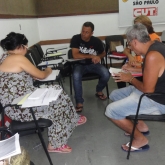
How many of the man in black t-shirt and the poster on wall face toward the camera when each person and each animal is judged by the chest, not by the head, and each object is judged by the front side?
2

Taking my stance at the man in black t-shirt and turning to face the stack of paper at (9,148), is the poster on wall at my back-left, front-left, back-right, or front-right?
back-left

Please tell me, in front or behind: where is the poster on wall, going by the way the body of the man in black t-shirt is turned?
behind

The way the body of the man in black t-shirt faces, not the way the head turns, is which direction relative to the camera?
toward the camera

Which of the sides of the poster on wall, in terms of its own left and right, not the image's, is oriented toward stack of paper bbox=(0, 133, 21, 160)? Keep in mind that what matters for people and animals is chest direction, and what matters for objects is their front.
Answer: front

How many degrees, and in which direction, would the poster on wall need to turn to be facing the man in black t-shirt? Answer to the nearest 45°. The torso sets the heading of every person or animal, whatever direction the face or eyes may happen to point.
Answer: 0° — it already faces them

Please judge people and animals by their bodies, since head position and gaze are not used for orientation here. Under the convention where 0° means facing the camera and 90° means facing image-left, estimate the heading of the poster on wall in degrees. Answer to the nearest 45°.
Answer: approximately 0°

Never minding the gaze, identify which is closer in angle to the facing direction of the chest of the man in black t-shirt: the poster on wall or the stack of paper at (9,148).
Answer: the stack of paper

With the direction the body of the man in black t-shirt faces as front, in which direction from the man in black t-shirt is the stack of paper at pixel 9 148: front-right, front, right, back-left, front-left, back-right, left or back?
front
